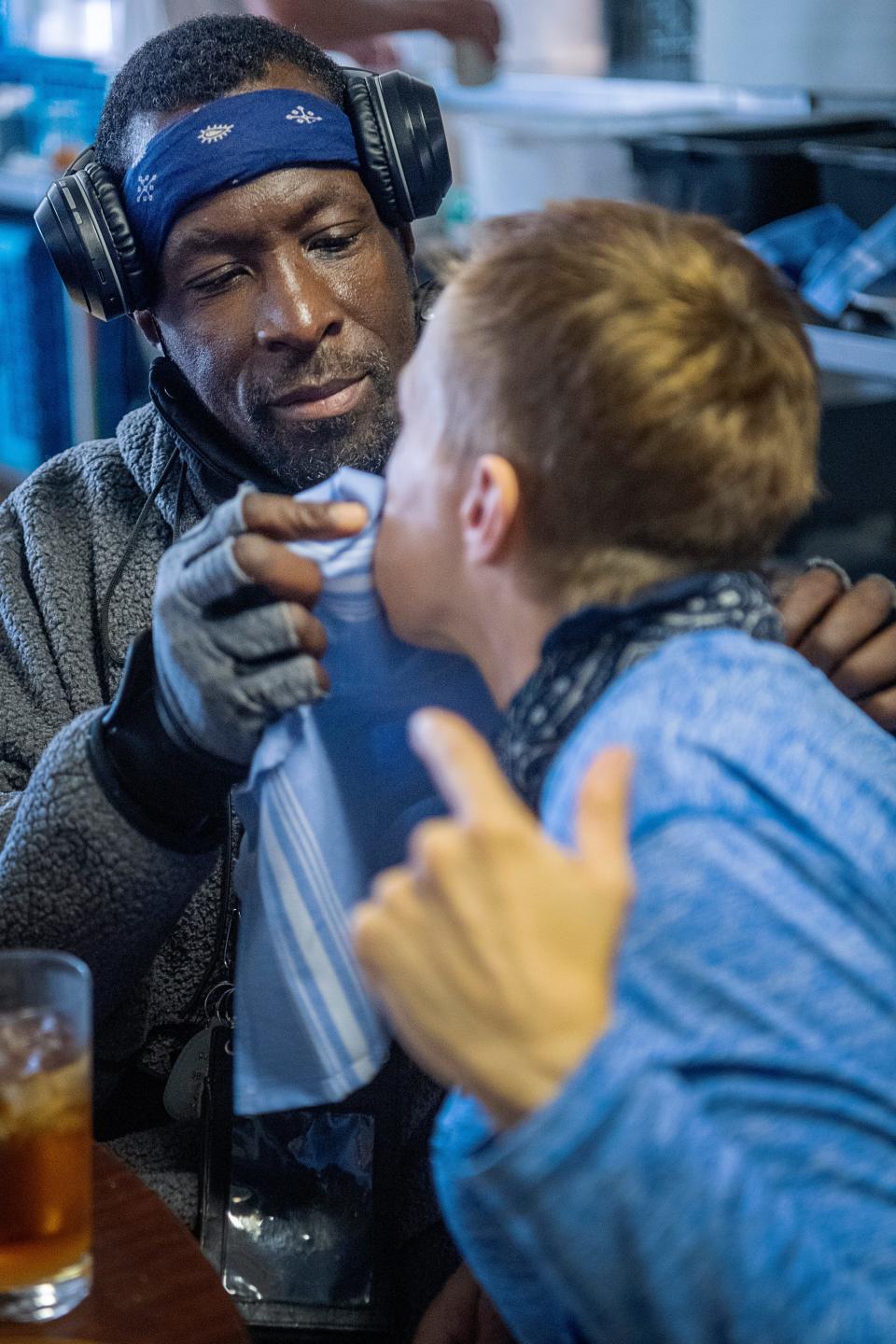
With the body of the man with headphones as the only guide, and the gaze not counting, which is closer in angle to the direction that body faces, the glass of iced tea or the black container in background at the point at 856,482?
the glass of iced tea

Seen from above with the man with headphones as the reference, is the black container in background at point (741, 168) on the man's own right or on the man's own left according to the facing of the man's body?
on the man's own left

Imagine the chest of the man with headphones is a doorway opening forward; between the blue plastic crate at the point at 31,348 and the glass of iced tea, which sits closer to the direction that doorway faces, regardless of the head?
the glass of iced tea

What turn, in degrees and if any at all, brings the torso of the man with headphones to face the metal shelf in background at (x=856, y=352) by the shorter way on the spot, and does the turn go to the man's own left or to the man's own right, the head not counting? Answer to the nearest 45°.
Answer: approximately 90° to the man's own left

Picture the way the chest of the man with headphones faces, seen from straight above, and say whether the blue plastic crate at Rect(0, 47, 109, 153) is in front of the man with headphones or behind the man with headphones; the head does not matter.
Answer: behind

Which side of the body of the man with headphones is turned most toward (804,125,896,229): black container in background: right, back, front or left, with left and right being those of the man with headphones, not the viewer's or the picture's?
left

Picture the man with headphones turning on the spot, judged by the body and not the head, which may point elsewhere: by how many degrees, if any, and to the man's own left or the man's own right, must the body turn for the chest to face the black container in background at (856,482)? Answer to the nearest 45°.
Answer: approximately 90° to the man's own left

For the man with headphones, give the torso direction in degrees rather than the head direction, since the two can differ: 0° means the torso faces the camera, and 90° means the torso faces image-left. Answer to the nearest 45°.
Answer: approximately 315°
